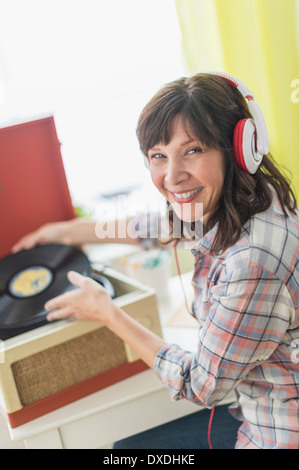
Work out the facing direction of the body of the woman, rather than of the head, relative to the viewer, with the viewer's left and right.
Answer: facing to the left of the viewer

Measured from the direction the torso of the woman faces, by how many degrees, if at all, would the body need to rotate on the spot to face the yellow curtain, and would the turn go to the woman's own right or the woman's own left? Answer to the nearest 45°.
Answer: approximately 90° to the woman's own right

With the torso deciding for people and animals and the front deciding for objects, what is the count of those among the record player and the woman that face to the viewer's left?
1
